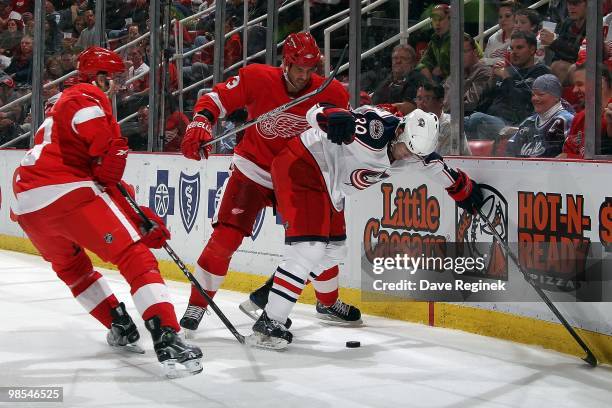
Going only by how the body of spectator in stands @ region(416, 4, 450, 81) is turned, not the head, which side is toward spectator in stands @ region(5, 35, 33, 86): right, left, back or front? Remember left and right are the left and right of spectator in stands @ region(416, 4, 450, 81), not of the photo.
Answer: right

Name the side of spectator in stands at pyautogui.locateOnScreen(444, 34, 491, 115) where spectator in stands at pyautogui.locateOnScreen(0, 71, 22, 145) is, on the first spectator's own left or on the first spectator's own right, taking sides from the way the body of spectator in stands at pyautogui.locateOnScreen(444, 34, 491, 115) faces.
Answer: on the first spectator's own right

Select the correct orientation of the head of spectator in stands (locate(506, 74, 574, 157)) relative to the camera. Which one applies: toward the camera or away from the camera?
toward the camera

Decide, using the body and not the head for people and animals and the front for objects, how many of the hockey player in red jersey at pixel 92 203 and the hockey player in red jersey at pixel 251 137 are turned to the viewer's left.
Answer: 0

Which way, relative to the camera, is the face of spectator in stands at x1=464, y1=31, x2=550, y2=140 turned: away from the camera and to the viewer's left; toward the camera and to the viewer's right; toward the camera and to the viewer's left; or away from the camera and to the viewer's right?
toward the camera and to the viewer's left

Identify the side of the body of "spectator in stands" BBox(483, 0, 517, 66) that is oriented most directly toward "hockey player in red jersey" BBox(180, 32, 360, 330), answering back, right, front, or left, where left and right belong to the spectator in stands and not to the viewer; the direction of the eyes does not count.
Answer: front

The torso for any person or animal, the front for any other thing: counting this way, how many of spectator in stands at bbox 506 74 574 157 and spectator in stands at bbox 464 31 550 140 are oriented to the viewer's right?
0

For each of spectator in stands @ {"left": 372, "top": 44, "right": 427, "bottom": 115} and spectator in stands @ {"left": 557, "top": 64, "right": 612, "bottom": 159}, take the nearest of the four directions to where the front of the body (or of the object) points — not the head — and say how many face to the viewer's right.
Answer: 0

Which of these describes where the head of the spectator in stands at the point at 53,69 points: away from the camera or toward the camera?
toward the camera

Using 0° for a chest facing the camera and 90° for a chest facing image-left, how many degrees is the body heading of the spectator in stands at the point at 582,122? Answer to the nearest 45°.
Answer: approximately 45°

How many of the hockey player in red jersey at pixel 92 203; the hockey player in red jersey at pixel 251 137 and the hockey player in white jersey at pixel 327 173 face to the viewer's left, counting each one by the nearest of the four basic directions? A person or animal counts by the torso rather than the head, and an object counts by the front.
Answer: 0

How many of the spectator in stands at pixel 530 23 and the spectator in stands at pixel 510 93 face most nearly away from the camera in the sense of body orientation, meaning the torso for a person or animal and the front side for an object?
0

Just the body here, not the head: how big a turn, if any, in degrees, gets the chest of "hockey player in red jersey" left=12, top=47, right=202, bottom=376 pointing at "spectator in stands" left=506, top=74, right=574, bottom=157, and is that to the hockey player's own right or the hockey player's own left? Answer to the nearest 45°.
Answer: approximately 45° to the hockey player's own right

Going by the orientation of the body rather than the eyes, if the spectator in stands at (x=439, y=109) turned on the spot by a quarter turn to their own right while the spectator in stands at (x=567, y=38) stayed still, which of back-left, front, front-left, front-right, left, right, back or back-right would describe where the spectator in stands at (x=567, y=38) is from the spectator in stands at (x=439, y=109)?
back
